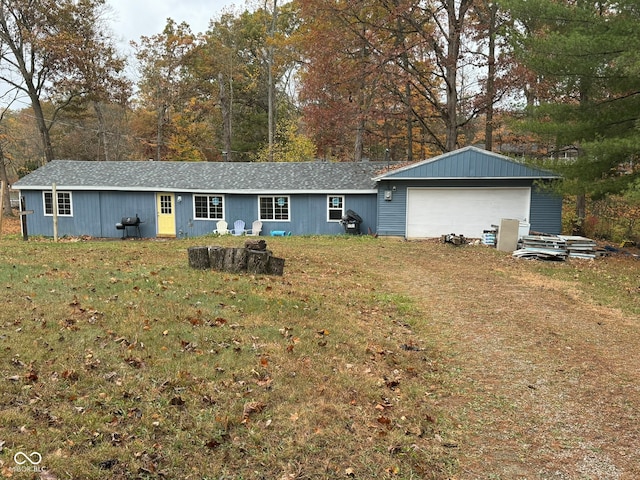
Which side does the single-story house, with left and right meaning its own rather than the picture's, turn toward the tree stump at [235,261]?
front

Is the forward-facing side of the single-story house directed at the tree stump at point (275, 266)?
yes

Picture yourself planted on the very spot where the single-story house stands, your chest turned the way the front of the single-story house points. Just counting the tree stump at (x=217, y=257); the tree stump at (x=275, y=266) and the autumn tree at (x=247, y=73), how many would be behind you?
1

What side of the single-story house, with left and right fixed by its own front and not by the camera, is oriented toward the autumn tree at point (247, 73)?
back

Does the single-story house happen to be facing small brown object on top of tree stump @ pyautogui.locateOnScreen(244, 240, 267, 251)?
yes

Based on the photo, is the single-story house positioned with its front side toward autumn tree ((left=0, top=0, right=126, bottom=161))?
no

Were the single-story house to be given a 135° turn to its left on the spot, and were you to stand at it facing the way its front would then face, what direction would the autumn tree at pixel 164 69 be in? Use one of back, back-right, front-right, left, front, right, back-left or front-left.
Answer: left

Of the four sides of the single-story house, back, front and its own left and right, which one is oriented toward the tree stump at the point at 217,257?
front

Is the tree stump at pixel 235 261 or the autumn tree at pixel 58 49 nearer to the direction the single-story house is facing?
the tree stump

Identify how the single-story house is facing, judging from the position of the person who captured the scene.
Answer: facing the viewer

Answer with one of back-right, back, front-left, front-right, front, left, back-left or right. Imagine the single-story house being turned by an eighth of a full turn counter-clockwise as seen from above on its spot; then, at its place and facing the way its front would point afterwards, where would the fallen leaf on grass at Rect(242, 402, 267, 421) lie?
front-right
